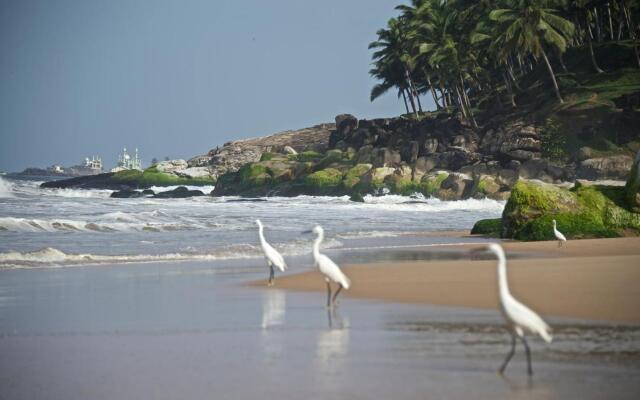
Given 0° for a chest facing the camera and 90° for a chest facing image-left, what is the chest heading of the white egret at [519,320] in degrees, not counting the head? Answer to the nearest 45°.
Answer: approximately 90°

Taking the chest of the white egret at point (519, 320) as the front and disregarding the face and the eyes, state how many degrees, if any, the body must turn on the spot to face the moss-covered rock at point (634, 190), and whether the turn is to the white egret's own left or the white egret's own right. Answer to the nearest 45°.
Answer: approximately 90° to the white egret's own right

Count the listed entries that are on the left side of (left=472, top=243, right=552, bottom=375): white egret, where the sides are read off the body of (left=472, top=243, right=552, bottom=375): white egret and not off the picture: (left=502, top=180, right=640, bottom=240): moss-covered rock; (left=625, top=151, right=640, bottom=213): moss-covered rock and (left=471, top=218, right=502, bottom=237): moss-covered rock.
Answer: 0

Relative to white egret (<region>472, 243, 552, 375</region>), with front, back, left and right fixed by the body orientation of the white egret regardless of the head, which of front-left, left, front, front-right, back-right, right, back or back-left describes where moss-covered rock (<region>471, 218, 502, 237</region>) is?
right

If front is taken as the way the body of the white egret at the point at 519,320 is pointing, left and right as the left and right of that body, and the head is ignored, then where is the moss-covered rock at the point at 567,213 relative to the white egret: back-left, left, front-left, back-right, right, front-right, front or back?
right
